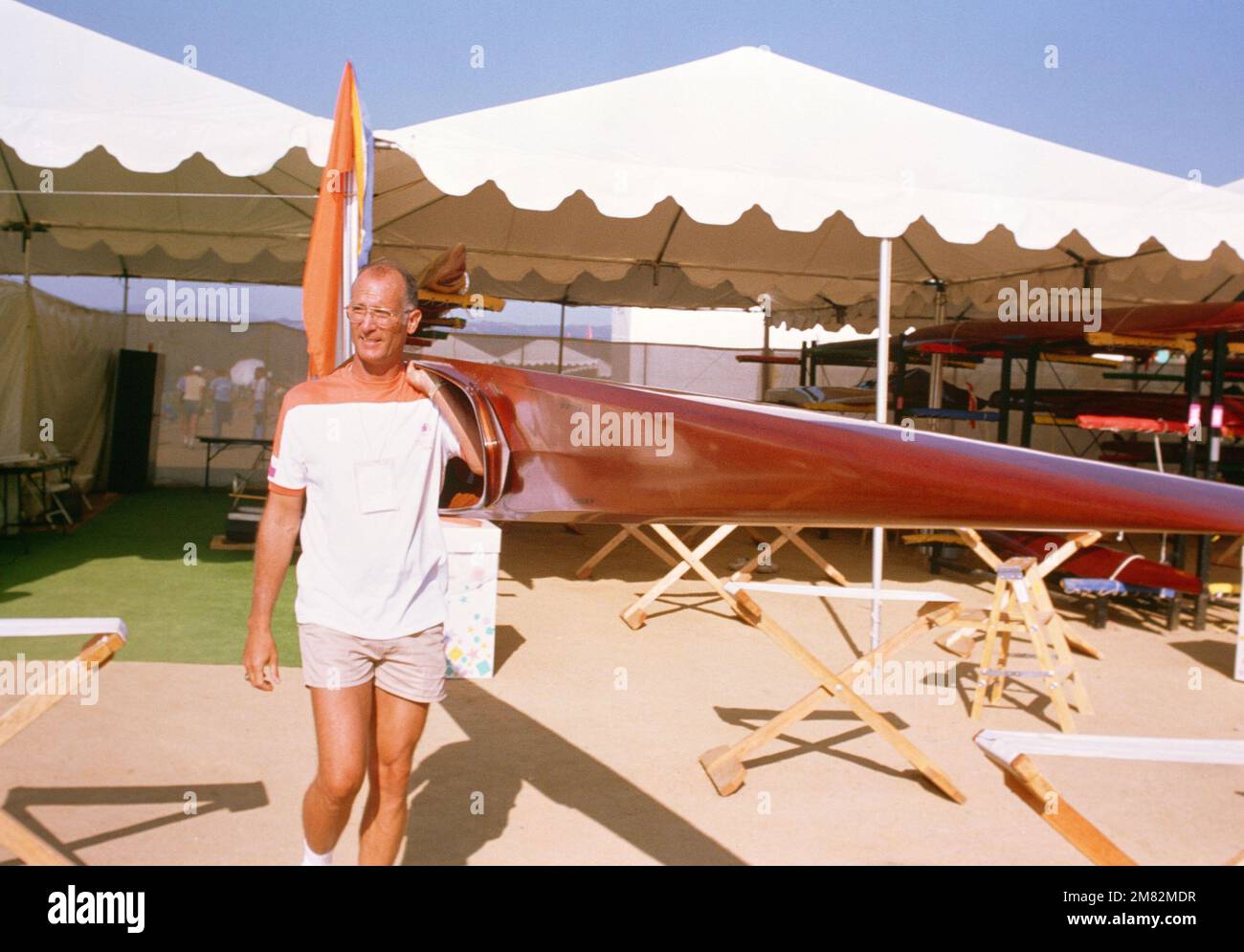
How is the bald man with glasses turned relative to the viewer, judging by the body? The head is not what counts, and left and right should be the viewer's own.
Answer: facing the viewer

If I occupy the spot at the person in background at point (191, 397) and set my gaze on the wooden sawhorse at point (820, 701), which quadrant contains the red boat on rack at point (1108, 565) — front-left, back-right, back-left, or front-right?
front-left

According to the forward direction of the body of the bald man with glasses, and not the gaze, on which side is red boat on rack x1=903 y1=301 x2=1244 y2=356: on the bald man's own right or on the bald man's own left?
on the bald man's own left

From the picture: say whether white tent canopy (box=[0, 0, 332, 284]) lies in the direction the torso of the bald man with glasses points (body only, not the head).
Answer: no

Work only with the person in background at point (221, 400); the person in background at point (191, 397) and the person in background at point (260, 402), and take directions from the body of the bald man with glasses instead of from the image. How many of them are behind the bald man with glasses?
3

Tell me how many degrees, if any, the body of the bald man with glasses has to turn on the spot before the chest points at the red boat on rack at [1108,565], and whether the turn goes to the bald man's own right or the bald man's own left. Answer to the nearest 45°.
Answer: approximately 135° to the bald man's own left

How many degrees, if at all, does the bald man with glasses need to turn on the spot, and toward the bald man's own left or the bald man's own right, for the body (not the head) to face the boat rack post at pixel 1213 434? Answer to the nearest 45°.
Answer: approximately 135° to the bald man's own left

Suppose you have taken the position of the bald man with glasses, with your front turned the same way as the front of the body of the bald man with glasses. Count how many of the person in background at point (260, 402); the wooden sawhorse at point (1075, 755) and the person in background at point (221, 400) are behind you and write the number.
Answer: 2

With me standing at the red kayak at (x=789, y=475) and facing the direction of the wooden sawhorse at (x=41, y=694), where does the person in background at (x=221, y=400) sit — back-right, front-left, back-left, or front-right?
front-right

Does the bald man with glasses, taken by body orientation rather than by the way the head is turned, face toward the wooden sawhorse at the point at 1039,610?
no

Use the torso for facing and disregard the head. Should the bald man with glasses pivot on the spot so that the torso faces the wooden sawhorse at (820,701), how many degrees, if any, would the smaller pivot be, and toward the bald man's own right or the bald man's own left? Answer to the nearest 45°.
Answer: approximately 135° to the bald man's own left

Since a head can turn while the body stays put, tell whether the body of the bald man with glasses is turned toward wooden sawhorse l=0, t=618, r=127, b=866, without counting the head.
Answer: no

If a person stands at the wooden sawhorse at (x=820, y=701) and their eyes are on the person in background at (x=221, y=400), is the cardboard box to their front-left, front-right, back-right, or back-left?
front-left
